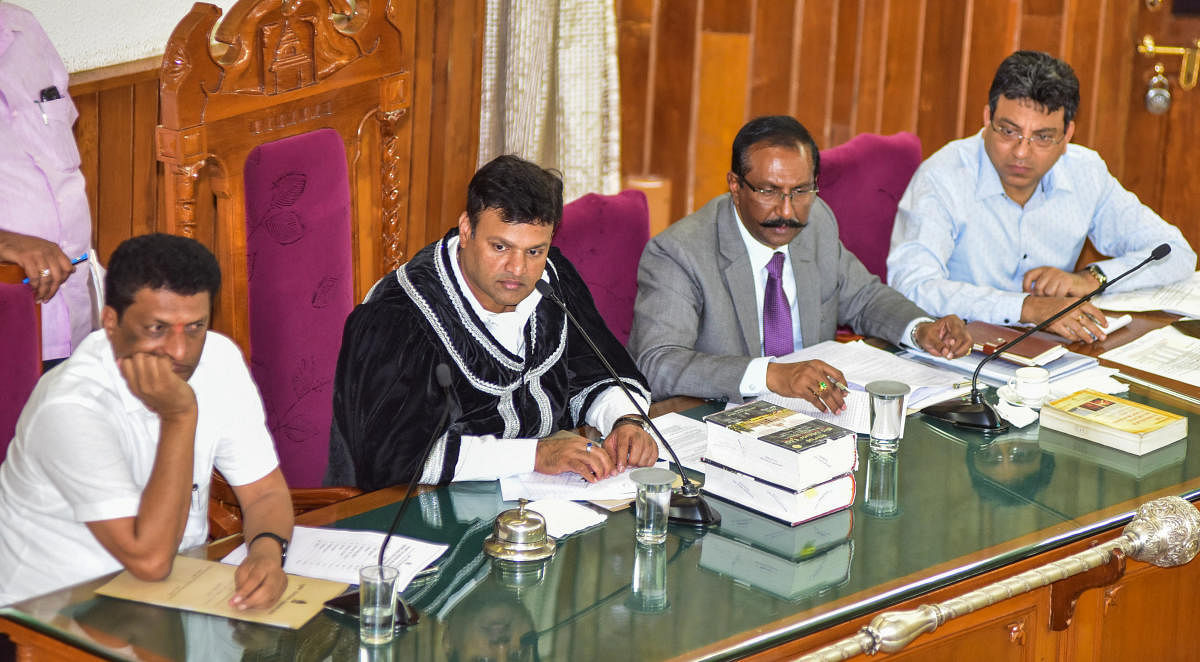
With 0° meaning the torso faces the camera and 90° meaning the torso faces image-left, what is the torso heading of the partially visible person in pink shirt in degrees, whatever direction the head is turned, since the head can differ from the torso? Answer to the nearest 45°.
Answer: approximately 315°

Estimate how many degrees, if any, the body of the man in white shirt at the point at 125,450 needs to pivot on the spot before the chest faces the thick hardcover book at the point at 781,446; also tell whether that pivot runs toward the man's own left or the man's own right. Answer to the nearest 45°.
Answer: approximately 45° to the man's own left

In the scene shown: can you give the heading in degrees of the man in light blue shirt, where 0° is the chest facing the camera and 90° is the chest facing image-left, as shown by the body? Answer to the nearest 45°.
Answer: approximately 0°

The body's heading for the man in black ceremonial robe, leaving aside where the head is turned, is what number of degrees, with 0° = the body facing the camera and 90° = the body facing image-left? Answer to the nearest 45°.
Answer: approximately 315°

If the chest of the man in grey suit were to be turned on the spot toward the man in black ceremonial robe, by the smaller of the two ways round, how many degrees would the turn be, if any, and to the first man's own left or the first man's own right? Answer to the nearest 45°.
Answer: approximately 90° to the first man's own right

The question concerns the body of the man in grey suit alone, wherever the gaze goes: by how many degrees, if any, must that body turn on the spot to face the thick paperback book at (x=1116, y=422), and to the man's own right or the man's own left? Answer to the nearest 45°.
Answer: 0° — they already face it

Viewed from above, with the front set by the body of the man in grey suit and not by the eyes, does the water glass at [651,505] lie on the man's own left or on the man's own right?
on the man's own right
